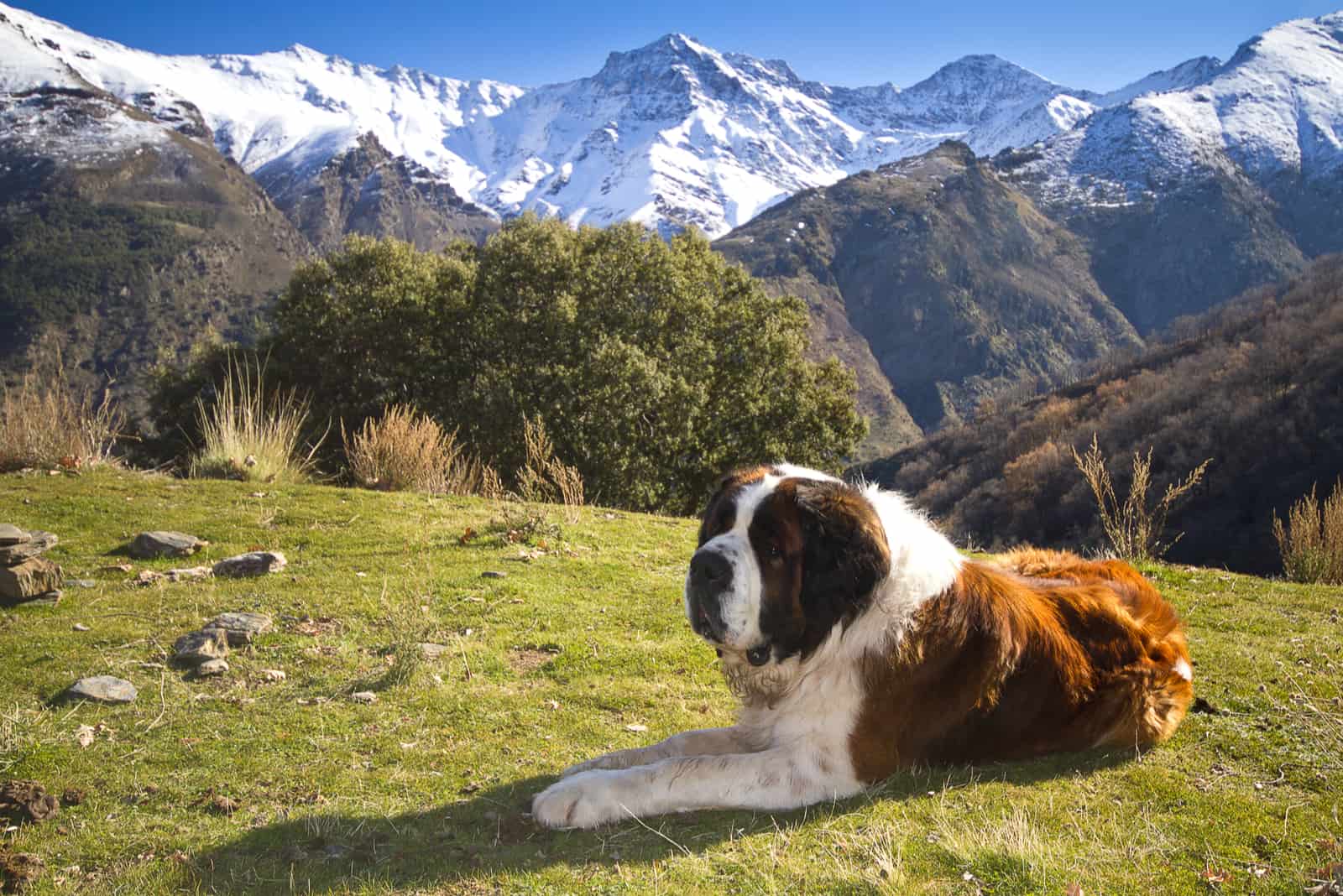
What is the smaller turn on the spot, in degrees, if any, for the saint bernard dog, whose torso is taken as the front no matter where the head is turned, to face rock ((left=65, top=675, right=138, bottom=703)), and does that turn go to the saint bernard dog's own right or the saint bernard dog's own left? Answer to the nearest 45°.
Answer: approximately 45° to the saint bernard dog's own right

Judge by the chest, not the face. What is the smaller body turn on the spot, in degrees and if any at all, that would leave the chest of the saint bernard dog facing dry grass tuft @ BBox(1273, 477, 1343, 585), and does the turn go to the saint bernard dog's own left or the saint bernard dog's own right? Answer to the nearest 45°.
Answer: approximately 180°

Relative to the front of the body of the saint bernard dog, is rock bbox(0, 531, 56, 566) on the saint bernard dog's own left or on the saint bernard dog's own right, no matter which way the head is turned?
on the saint bernard dog's own right

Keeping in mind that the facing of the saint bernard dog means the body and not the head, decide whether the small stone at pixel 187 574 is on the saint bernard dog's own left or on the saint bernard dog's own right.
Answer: on the saint bernard dog's own right

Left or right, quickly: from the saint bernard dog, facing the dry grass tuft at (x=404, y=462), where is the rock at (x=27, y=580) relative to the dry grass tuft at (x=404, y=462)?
left

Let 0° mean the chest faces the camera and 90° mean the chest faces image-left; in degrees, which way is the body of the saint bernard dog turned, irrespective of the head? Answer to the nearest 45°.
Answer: approximately 45°

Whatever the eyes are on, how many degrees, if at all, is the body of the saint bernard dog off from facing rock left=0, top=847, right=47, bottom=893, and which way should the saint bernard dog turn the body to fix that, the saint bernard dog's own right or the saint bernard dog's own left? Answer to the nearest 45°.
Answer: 0° — it already faces it

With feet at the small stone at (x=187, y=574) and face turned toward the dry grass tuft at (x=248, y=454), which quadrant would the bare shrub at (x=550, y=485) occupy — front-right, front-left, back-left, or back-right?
front-right

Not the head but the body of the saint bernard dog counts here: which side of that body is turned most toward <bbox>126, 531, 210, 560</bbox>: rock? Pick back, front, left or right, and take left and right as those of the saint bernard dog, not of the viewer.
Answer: right
